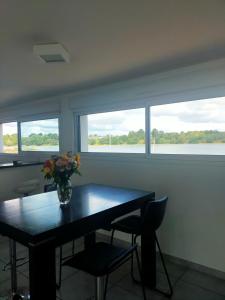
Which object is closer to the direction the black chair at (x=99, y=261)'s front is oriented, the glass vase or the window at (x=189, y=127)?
the glass vase

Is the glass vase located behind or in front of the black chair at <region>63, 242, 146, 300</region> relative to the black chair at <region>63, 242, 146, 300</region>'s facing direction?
in front

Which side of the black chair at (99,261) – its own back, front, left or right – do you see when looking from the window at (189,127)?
right

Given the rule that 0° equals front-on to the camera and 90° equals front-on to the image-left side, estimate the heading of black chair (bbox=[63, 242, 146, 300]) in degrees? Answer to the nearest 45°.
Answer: approximately 135°
